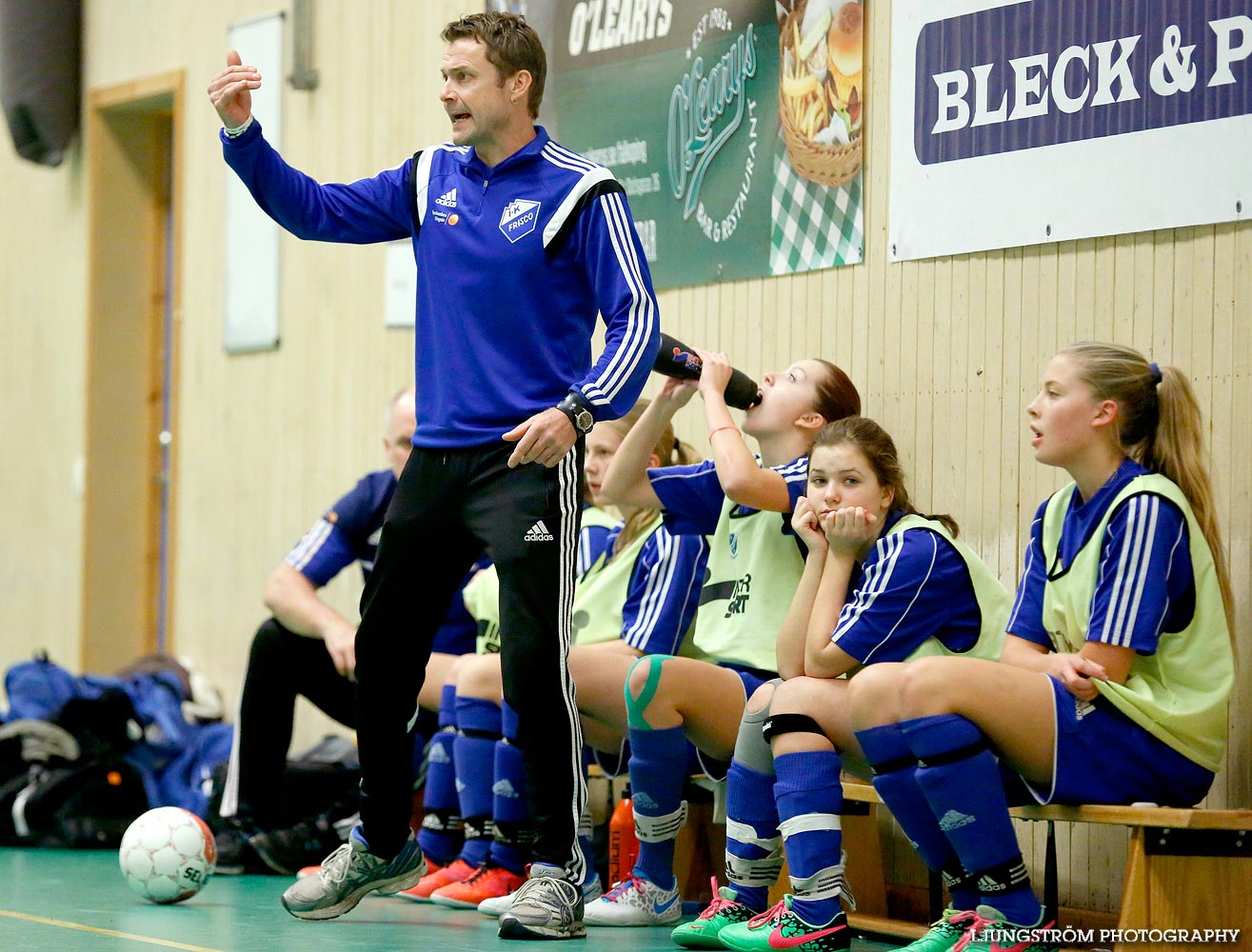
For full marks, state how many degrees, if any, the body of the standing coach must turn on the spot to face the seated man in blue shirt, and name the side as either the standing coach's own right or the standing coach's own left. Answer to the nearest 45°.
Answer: approximately 135° to the standing coach's own right

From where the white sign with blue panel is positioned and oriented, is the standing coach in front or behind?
in front

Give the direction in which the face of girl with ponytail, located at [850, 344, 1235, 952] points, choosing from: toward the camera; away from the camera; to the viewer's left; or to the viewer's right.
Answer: to the viewer's left

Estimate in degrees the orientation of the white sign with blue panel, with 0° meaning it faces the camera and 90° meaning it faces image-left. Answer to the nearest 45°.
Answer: approximately 45°

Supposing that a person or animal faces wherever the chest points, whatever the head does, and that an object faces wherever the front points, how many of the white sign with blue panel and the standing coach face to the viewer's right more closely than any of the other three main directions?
0

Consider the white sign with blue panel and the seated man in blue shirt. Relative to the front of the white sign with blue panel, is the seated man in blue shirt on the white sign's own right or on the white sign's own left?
on the white sign's own right

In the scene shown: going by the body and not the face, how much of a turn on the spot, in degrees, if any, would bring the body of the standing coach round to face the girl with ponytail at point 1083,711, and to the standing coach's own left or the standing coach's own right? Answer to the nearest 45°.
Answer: approximately 135° to the standing coach's own left

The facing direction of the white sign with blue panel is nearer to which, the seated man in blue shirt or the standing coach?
the standing coach

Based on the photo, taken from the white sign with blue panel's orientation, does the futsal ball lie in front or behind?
in front
